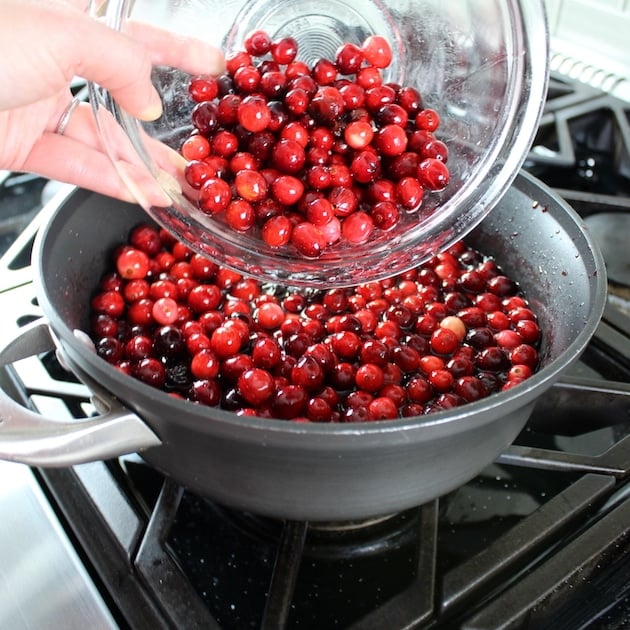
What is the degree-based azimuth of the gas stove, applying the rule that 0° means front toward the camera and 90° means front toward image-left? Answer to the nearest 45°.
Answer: approximately 45°
